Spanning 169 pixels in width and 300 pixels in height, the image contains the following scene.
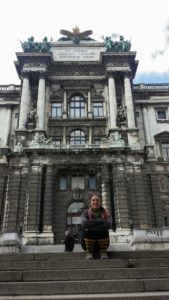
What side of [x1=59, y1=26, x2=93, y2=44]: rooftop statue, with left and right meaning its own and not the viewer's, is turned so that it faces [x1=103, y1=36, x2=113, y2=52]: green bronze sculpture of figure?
left

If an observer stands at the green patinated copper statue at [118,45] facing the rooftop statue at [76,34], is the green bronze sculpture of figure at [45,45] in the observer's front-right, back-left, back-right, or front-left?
front-left

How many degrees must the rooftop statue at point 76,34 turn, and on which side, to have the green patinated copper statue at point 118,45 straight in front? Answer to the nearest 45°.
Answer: approximately 90° to its left

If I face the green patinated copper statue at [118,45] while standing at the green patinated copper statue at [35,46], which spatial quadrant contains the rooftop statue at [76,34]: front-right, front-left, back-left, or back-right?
front-left

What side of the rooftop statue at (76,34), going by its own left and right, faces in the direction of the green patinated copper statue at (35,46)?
right

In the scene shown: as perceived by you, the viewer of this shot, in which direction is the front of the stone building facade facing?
facing the viewer

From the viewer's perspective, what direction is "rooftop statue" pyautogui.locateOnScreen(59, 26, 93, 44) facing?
toward the camera

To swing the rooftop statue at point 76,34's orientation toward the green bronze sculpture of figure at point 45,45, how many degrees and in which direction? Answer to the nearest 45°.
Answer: approximately 45° to its right
